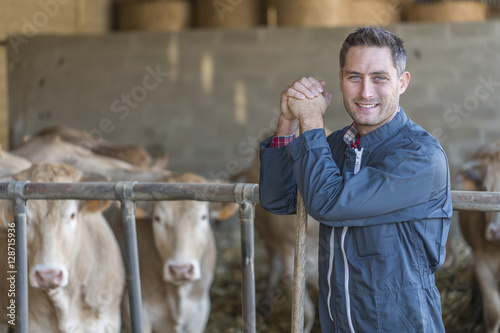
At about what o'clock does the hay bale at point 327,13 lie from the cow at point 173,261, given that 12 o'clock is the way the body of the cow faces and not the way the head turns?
The hay bale is roughly at 7 o'clock from the cow.

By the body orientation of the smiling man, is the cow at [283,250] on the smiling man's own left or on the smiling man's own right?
on the smiling man's own right

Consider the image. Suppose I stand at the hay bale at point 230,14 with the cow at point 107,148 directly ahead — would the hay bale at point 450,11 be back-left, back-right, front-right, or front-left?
back-left

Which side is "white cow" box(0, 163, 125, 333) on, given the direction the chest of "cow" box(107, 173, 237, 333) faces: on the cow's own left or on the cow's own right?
on the cow's own right

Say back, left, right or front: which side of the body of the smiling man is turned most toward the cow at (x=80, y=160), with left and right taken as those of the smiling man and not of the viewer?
right

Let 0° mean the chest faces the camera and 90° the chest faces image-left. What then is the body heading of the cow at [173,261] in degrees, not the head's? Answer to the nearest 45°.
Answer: approximately 0°

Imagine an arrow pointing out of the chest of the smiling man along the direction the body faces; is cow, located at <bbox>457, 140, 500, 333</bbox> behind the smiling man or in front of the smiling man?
behind

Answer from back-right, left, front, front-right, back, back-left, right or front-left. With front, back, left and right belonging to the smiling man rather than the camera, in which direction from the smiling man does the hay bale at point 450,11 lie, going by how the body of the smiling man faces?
back-right

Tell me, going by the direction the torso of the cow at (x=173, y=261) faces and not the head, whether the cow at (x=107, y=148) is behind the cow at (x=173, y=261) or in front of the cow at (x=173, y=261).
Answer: behind

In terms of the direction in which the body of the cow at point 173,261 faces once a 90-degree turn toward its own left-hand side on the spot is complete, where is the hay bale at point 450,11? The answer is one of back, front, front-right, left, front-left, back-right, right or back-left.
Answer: front-left

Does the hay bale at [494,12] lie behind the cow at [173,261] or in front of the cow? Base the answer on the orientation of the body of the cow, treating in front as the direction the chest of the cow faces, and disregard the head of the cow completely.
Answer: behind
